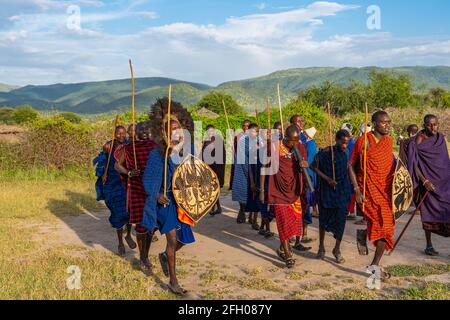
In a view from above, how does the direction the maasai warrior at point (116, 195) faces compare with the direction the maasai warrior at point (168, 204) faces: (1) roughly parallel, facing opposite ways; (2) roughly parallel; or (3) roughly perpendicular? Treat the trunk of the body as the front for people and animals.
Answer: roughly parallel

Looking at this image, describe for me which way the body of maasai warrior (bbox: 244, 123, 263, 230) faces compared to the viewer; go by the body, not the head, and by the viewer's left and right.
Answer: facing the viewer and to the right of the viewer

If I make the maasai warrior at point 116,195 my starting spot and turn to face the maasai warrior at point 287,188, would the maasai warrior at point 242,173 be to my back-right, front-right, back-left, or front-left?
front-left

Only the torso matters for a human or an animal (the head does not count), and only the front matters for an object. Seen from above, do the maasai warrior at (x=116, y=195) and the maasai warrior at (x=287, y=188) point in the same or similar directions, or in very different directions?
same or similar directions

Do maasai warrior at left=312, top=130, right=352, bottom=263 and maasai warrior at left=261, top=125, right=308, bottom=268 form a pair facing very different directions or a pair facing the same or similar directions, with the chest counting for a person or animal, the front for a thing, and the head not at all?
same or similar directions

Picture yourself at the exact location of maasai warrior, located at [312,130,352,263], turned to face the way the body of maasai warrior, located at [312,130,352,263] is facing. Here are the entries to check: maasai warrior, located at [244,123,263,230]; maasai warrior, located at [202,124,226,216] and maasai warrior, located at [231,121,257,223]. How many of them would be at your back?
3

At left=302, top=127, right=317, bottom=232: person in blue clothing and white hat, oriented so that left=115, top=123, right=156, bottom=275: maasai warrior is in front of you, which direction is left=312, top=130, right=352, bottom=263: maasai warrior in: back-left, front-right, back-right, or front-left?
front-left

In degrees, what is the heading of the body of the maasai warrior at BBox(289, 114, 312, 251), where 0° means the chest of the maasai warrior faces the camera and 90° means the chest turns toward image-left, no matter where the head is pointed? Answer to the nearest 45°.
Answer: approximately 315°

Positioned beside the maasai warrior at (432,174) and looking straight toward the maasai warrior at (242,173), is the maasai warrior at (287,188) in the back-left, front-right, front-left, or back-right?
front-left
